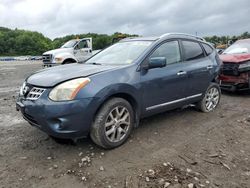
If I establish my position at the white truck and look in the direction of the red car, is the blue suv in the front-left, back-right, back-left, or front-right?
front-right

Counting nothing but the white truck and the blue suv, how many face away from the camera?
0

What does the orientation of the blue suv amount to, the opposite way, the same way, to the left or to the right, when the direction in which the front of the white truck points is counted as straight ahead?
the same way

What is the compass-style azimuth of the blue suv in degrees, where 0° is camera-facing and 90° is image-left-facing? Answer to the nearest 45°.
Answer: approximately 45°

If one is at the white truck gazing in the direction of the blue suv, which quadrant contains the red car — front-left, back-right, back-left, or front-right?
front-left

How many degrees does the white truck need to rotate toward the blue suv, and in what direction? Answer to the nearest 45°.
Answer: approximately 45° to its left

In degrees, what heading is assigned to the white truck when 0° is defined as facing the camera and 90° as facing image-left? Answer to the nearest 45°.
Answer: approximately 45°

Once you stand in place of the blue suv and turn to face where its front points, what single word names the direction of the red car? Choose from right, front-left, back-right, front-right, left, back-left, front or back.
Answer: back

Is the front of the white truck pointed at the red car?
no
